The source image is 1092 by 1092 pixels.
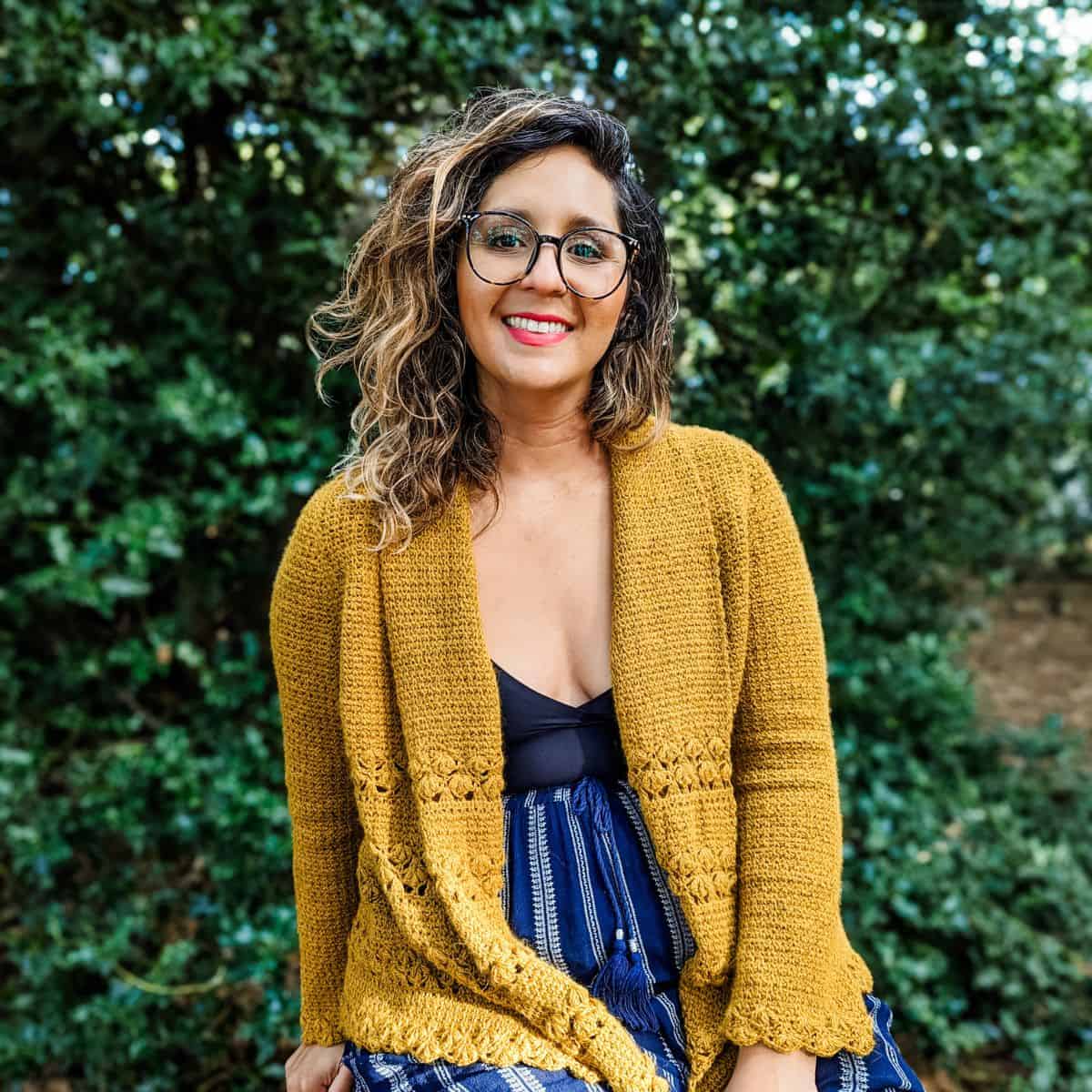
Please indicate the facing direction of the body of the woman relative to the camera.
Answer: toward the camera

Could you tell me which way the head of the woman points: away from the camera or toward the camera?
toward the camera
